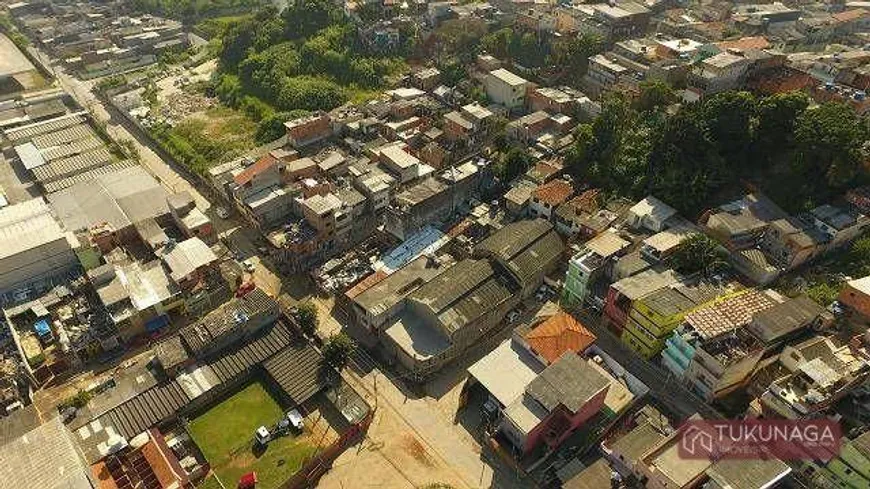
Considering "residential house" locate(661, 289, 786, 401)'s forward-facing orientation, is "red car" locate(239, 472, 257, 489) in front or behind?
in front

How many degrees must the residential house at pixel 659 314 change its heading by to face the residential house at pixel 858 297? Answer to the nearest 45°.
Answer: approximately 180°

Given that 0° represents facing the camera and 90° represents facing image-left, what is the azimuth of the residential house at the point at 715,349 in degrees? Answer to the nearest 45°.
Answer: approximately 45°

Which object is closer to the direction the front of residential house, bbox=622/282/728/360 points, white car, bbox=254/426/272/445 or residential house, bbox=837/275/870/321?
the white car

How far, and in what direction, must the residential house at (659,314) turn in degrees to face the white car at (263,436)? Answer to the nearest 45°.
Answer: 0° — it already faces it

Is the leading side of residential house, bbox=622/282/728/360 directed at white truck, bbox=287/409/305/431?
yes

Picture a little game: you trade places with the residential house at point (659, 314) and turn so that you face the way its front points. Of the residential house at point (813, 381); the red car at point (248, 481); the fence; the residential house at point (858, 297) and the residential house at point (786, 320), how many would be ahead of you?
2

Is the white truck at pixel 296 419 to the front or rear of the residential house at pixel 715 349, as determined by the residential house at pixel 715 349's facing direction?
to the front

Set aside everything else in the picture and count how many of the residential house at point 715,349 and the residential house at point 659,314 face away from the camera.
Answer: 0

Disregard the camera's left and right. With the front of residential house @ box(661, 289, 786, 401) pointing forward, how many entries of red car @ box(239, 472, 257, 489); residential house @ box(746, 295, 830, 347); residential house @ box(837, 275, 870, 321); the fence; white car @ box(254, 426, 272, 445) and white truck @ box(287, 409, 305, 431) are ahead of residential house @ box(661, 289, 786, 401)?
4

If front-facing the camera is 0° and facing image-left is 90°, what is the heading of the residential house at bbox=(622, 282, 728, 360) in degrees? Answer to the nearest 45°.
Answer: approximately 45°

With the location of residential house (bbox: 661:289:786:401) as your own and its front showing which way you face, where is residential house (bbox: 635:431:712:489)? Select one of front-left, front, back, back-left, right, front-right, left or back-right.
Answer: front-left
